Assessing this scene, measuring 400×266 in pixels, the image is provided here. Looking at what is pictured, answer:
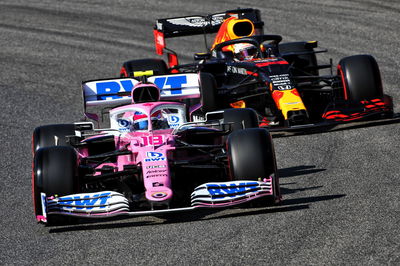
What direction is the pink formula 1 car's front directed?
toward the camera
